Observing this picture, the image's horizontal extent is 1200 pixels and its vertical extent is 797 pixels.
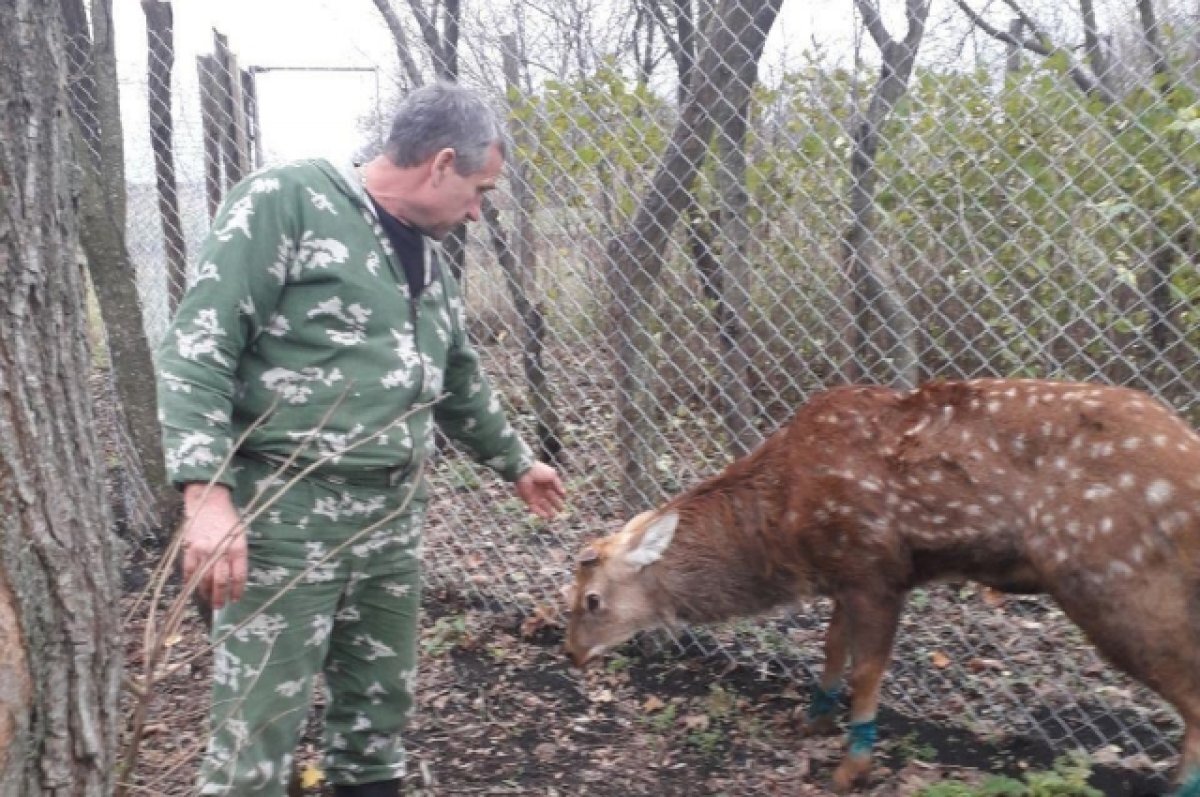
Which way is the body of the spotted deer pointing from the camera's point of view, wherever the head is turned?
to the viewer's left

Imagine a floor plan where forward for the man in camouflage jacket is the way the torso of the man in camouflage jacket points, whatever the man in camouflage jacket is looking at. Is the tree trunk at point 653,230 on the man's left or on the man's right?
on the man's left

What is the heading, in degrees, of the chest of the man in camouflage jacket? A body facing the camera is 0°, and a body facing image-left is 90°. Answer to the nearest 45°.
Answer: approximately 315°

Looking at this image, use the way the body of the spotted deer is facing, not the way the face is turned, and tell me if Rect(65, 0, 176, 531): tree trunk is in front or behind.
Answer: in front

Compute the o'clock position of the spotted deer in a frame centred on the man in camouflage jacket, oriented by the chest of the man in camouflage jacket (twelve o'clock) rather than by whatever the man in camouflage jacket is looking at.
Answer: The spotted deer is roughly at 10 o'clock from the man in camouflage jacket.

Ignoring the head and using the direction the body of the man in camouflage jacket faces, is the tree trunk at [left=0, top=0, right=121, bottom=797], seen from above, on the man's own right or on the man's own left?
on the man's own right

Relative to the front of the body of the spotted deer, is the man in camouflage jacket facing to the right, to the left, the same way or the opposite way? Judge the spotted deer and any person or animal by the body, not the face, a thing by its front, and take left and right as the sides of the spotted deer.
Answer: the opposite way

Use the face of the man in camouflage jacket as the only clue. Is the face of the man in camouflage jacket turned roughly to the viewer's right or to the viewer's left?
to the viewer's right

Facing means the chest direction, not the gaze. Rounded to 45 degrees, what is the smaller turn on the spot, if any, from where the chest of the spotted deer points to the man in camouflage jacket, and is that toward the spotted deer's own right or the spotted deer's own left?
approximately 45° to the spotted deer's own left

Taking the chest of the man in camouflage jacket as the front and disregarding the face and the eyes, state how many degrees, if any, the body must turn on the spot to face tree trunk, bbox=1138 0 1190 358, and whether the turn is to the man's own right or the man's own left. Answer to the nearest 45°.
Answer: approximately 45° to the man's own left
